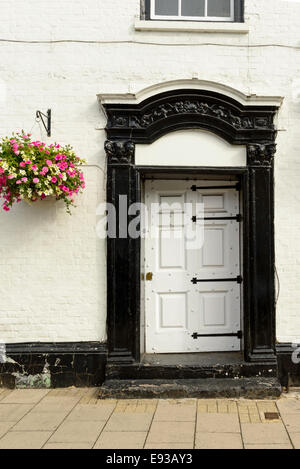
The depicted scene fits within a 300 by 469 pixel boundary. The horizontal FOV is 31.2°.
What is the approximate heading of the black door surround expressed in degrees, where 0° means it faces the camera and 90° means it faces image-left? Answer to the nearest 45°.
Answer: approximately 0°

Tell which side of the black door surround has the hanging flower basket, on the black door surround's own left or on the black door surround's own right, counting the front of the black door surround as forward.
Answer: on the black door surround's own right
